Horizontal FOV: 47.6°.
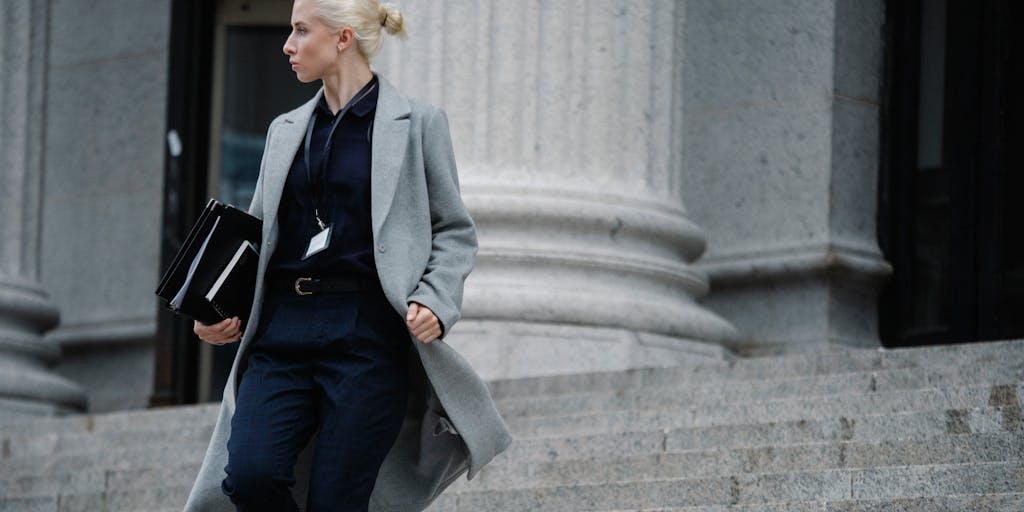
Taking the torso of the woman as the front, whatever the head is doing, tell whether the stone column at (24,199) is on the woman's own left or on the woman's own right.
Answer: on the woman's own right

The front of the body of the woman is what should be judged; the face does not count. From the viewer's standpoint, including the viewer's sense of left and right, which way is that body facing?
facing the viewer and to the left of the viewer

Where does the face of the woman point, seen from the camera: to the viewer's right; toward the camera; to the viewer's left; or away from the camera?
to the viewer's left

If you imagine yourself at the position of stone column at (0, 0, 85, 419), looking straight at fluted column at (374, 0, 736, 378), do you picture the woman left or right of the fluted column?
right

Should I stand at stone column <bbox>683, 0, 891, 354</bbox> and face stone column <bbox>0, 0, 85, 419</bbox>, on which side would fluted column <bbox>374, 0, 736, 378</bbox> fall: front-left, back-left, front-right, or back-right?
front-left

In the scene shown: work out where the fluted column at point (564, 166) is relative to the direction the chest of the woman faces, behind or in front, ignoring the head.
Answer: behind
